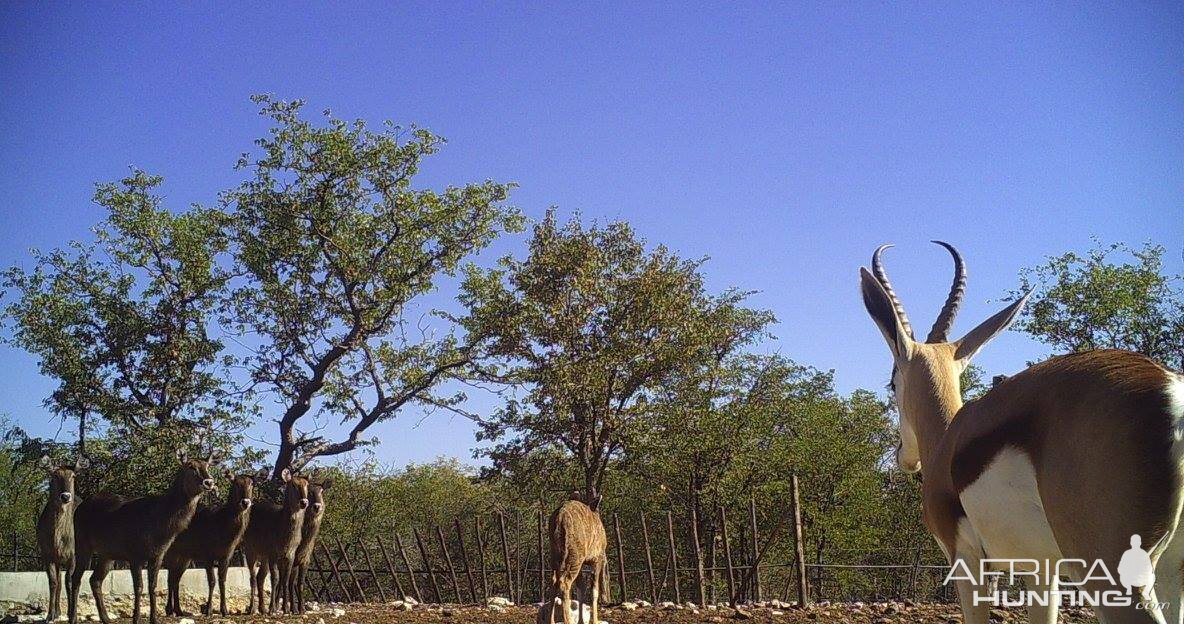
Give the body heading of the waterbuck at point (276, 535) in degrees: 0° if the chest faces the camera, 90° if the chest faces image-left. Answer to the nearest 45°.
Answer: approximately 315°

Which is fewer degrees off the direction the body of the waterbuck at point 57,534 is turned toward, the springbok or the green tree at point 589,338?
the springbok

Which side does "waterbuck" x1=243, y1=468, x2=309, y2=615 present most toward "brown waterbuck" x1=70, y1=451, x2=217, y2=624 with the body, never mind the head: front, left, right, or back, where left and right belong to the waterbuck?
right

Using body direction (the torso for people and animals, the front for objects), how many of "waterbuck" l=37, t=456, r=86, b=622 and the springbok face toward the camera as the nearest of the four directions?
1

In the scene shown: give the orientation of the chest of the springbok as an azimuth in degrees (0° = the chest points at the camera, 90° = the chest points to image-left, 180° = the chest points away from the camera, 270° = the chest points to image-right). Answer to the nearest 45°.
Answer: approximately 135°

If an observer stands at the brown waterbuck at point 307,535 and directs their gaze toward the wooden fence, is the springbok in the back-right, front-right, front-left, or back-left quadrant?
back-right

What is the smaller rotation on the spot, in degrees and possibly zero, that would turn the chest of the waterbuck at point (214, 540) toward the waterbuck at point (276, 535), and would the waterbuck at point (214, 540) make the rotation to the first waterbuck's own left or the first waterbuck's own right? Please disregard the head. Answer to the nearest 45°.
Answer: approximately 90° to the first waterbuck's own left

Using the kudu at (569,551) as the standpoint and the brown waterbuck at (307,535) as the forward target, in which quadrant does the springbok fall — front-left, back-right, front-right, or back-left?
back-left
